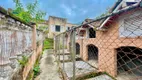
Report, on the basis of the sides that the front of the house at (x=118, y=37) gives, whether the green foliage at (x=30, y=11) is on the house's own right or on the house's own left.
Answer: on the house's own right

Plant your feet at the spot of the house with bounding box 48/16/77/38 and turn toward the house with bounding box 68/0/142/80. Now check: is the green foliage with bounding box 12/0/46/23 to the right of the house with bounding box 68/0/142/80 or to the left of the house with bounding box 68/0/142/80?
right

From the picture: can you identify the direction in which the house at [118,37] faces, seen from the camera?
facing the viewer and to the left of the viewer

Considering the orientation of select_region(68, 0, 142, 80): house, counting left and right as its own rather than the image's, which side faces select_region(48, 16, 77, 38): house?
right
